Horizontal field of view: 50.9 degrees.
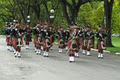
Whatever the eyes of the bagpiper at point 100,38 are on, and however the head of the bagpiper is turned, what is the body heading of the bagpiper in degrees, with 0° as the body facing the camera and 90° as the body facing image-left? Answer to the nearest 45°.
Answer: approximately 0°

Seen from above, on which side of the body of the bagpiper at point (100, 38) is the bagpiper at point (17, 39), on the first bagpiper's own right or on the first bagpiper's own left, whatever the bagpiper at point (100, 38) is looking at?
on the first bagpiper's own right

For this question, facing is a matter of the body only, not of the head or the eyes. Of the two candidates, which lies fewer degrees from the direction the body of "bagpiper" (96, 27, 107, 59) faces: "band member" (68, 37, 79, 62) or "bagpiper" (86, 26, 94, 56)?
the band member

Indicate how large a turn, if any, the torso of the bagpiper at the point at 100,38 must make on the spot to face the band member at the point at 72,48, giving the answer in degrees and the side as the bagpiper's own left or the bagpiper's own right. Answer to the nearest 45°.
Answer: approximately 45° to the bagpiper's own right
